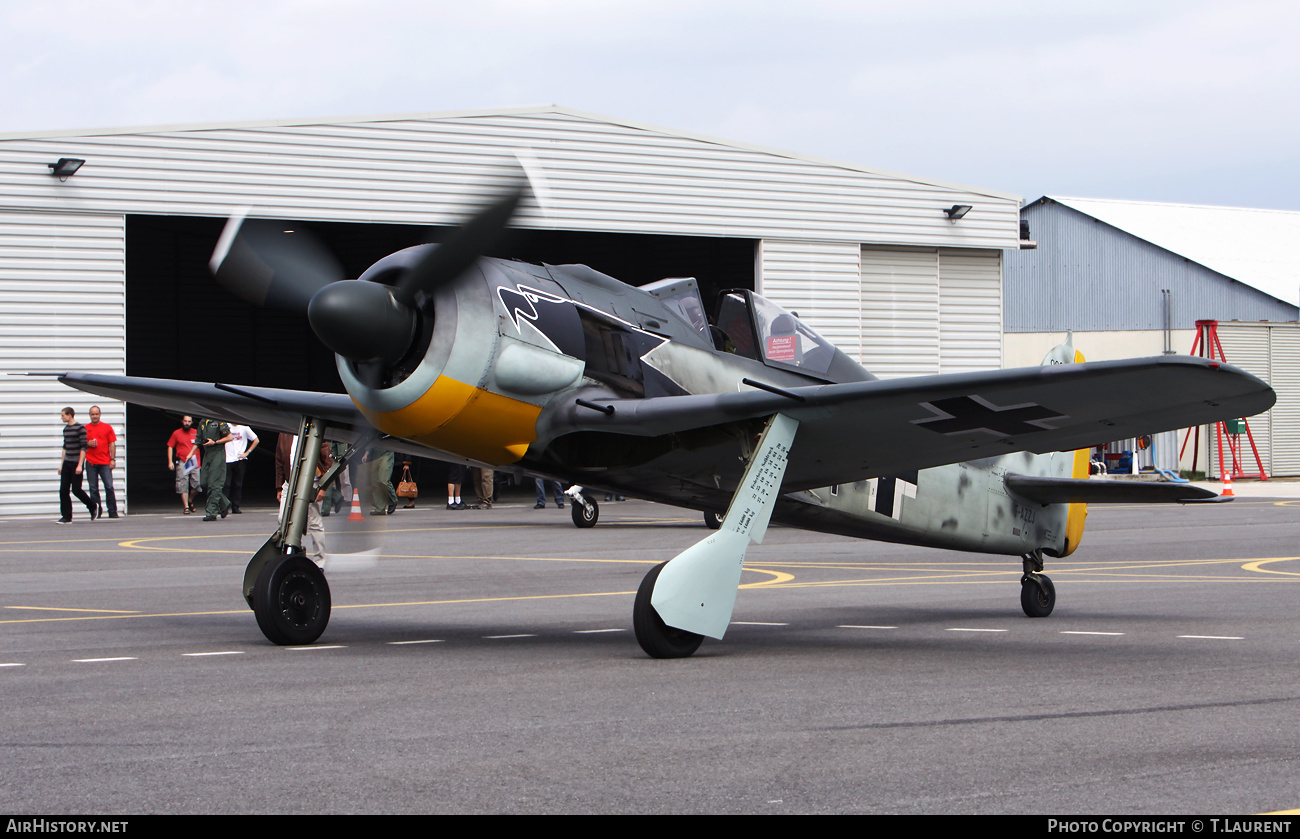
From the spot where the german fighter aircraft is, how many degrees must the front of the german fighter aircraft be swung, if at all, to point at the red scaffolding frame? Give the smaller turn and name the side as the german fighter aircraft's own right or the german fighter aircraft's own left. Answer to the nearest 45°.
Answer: approximately 180°

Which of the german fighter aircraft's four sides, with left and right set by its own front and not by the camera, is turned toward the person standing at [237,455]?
right

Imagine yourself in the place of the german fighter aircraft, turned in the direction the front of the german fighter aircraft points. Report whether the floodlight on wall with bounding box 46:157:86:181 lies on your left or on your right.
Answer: on your right

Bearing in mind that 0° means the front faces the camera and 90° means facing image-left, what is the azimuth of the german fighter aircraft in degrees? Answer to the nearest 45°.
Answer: approximately 45°

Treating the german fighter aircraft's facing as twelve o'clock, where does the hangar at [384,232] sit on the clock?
The hangar is roughly at 4 o'clock from the german fighter aircraft.

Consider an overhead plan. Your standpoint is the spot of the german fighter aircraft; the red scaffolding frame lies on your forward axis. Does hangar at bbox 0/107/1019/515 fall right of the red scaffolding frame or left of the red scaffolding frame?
left

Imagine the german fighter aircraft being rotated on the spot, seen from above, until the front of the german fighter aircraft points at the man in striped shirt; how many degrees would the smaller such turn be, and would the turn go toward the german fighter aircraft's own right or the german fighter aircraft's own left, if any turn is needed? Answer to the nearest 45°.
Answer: approximately 90° to the german fighter aircraft's own right

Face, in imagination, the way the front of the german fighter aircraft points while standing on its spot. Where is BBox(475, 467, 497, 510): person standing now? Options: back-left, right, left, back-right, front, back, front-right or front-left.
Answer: back-right

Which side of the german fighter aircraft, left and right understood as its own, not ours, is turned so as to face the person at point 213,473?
right
